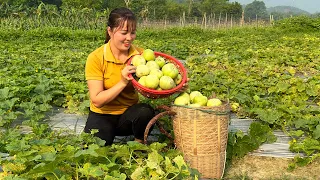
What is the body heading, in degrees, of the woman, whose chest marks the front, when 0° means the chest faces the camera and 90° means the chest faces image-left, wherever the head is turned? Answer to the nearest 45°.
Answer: approximately 315°

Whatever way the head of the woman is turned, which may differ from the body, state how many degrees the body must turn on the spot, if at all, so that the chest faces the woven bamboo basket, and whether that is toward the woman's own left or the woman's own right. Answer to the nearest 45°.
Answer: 0° — they already face it
